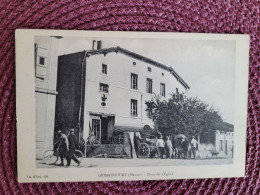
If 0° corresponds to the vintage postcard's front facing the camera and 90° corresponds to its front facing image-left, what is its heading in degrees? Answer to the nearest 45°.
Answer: approximately 0°
